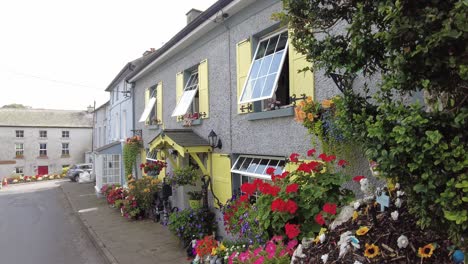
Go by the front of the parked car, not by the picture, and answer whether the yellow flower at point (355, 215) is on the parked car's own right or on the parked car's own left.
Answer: on the parked car's own left

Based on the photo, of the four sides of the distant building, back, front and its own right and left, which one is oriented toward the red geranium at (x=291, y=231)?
front

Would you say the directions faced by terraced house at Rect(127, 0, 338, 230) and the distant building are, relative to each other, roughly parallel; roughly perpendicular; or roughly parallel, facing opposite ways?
roughly perpendicular

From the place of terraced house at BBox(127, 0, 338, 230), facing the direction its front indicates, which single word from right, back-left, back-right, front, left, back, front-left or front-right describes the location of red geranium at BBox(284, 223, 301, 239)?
front-left

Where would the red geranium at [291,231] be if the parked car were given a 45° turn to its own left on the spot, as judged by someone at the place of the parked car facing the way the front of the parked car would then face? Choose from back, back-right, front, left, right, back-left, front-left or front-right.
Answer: front

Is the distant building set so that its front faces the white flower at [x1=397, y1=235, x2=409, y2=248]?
yes

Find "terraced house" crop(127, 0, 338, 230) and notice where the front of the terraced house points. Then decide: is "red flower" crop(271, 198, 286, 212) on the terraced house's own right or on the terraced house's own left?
on the terraced house's own left

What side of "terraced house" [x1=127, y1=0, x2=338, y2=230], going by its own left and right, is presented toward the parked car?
right

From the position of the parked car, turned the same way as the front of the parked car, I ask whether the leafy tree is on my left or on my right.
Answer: on my left

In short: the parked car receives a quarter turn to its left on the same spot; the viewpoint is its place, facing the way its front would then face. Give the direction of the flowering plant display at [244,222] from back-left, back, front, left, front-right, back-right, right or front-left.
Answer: front-right

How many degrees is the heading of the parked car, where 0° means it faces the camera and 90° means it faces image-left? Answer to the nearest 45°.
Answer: approximately 45°

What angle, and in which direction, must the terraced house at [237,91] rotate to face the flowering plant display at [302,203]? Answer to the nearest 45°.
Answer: approximately 45° to its left

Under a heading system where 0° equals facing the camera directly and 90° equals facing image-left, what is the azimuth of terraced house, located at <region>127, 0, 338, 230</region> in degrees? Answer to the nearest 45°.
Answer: approximately 45°

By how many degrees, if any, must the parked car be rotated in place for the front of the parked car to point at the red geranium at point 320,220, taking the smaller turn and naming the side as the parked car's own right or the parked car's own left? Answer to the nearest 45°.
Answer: approximately 45° to the parked car's own left
